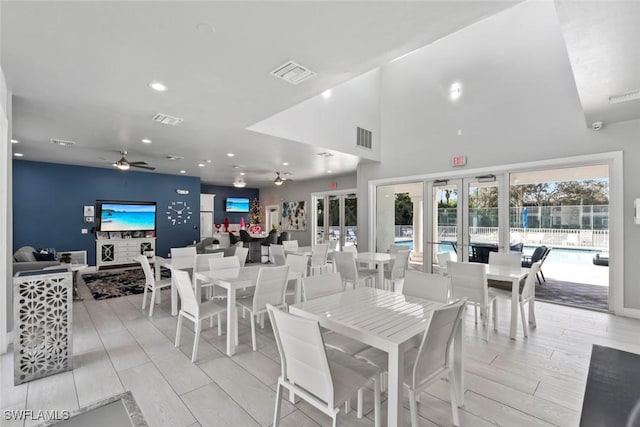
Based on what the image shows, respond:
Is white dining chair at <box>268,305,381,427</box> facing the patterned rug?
no

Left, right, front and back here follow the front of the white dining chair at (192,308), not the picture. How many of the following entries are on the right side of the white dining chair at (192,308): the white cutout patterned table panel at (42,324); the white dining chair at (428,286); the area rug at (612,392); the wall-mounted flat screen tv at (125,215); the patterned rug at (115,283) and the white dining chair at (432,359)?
3

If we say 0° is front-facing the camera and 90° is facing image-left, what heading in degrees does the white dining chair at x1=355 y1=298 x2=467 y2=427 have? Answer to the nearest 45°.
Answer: approximately 135°

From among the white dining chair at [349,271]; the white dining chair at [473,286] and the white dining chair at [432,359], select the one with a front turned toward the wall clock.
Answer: the white dining chair at [432,359]

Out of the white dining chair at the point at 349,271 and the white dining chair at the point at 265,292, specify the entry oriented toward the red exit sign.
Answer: the white dining chair at the point at 349,271

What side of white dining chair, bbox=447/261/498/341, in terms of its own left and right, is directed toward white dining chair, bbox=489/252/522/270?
front

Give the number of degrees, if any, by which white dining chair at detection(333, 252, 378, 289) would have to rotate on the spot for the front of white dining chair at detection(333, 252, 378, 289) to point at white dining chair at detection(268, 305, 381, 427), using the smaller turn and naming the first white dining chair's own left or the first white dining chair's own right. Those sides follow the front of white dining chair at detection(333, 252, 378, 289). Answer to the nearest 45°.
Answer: approximately 135° to the first white dining chair's own right

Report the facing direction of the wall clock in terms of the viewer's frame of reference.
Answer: facing the viewer

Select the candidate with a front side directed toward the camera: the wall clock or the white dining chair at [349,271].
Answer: the wall clock

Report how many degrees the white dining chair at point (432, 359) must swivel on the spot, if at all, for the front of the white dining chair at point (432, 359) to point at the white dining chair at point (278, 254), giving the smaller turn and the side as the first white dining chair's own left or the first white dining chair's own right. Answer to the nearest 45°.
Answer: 0° — it already faces it

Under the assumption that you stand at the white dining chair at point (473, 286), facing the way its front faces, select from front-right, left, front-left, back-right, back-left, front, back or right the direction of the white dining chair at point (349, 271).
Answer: back-left

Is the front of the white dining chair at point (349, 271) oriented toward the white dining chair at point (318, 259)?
no

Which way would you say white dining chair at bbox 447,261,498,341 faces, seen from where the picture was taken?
facing away from the viewer and to the right of the viewer

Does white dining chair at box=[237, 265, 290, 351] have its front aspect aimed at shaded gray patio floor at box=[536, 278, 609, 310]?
no

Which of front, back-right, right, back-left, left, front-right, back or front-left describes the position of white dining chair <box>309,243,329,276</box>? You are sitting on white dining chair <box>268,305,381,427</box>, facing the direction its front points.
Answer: front-left

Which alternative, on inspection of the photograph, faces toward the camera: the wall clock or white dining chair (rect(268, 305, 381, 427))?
the wall clock
